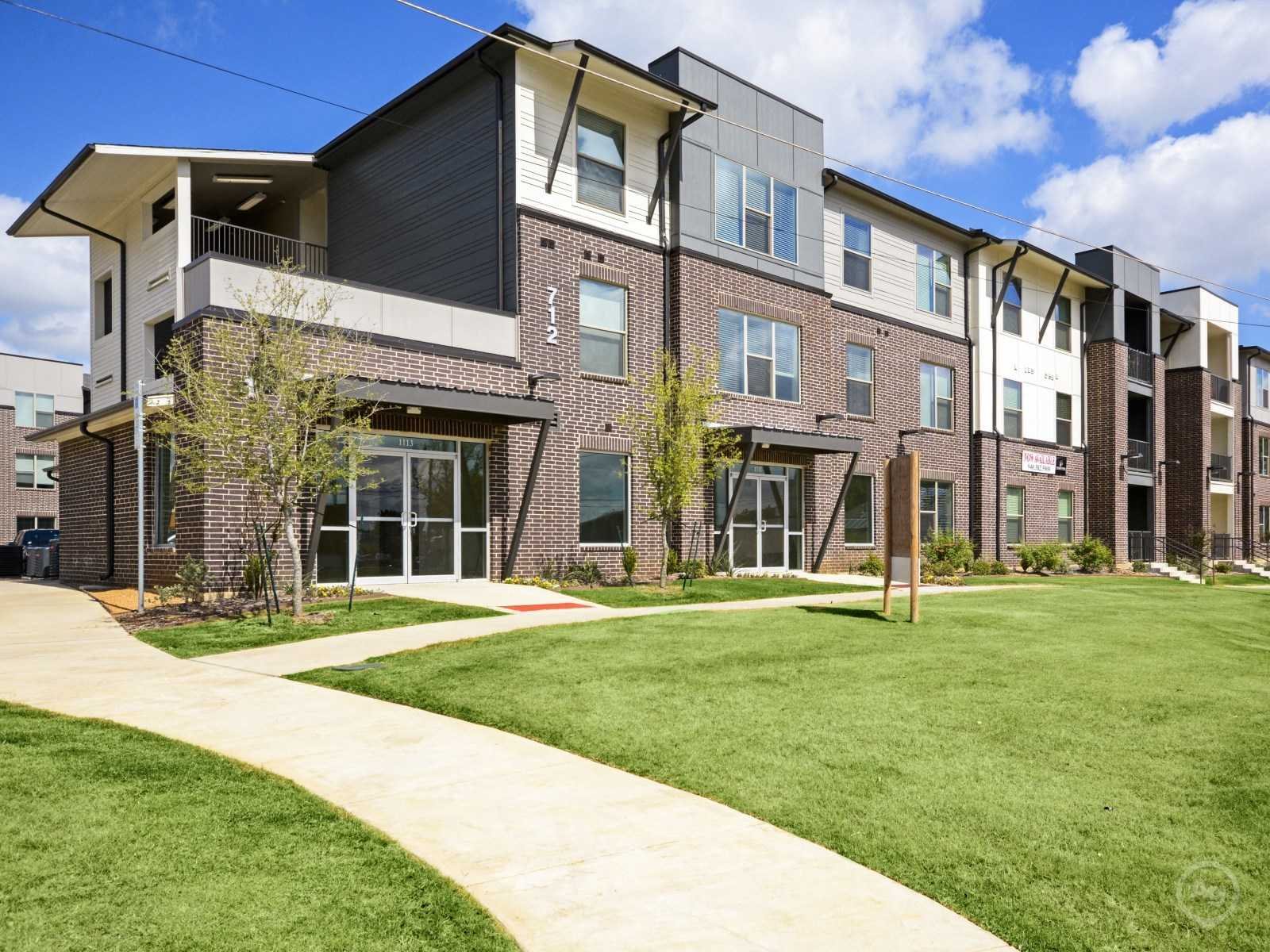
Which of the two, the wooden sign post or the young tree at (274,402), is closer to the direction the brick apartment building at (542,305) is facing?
the wooden sign post

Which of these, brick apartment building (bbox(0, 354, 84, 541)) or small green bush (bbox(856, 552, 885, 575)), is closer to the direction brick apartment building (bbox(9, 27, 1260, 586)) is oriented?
the small green bush

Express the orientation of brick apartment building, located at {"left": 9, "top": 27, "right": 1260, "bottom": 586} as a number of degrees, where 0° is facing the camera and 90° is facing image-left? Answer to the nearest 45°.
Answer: approximately 315°

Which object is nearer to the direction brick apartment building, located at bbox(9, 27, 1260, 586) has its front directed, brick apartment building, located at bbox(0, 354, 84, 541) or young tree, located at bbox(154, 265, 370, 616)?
the young tree

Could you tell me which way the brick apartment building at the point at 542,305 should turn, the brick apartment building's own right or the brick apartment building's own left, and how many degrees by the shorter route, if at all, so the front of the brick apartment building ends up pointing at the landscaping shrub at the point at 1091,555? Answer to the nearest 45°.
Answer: approximately 90° to the brick apartment building's own left

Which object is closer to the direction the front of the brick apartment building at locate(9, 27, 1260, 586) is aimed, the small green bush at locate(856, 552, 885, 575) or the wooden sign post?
the wooden sign post

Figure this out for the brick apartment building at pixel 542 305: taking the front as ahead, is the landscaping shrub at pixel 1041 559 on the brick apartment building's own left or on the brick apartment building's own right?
on the brick apartment building's own left

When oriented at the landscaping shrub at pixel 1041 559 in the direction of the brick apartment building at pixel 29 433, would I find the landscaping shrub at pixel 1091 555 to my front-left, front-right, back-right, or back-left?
back-right

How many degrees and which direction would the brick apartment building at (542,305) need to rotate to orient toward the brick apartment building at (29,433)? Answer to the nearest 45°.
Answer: approximately 180°

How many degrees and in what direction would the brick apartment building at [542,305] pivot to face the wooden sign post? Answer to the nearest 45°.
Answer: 0° — it already faces it
